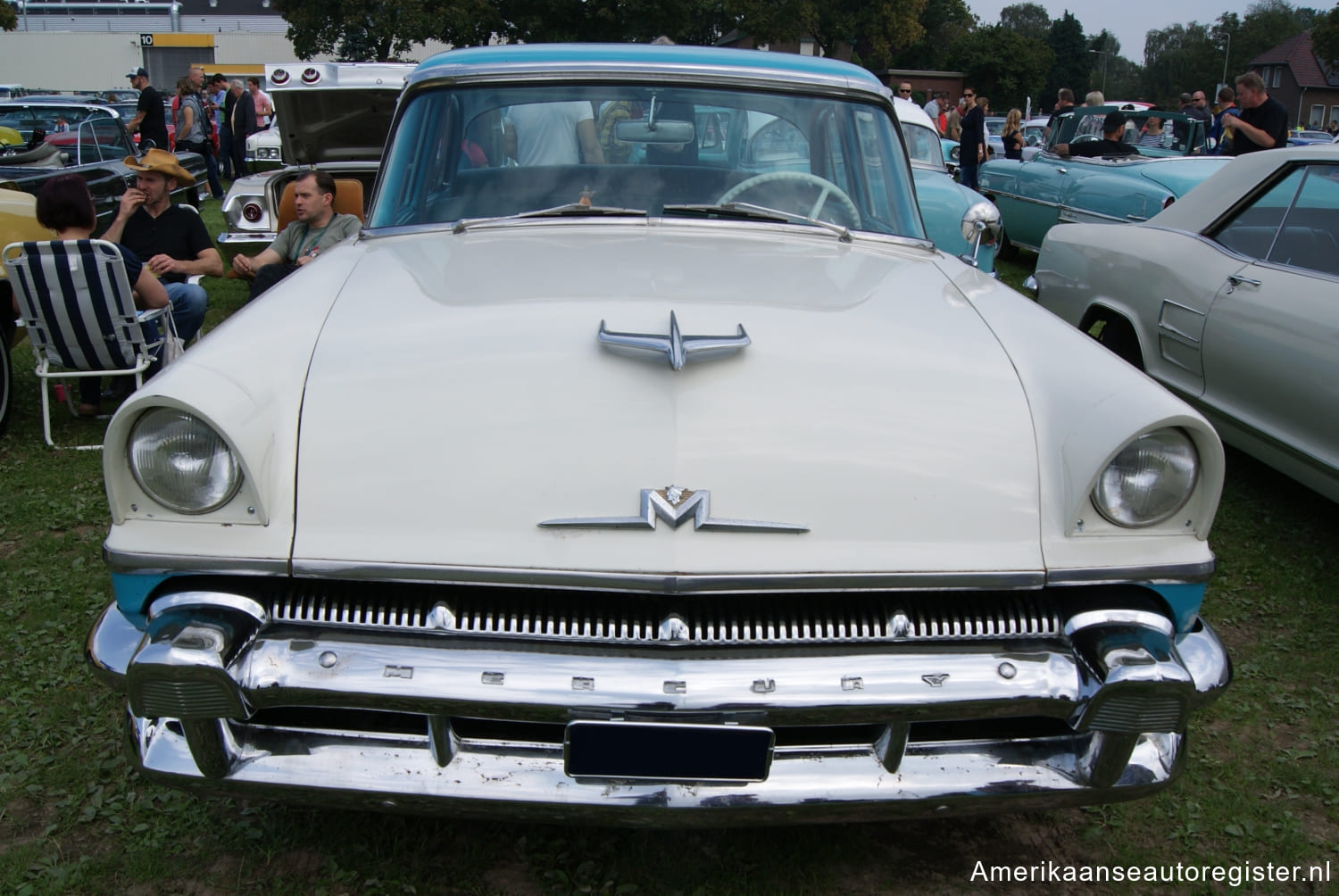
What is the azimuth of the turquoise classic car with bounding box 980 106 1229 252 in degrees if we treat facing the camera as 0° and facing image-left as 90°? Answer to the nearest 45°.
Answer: approximately 135°

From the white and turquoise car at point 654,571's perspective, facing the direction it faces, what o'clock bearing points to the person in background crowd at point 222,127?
The person in background crowd is roughly at 5 o'clock from the white and turquoise car.

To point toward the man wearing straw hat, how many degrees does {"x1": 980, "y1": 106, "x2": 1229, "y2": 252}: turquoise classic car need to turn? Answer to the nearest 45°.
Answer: approximately 90° to its left

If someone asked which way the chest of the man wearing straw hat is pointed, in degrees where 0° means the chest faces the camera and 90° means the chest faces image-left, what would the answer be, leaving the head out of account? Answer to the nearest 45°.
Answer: approximately 45°

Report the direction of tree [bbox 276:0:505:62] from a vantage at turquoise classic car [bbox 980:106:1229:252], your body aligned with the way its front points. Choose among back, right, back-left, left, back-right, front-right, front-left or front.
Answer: front

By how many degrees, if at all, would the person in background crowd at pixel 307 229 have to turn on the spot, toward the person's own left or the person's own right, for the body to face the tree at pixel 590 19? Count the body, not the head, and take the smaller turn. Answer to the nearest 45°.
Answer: approximately 135° to the person's own right

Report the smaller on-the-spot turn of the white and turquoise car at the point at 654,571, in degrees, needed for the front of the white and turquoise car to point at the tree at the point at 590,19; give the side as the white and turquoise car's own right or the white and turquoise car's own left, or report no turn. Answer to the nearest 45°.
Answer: approximately 180°

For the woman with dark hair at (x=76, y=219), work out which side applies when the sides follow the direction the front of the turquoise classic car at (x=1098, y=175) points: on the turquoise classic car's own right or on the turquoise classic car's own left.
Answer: on the turquoise classic car's own left

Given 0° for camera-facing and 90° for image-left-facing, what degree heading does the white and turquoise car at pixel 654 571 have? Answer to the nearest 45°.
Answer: approximately 0°

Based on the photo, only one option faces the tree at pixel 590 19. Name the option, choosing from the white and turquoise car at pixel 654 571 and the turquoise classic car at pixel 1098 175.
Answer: the turquoise classic car

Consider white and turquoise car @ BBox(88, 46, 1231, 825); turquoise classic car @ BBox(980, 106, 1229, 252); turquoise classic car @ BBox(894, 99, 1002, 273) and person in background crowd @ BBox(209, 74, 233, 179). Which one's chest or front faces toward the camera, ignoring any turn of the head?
the white and turquoise car

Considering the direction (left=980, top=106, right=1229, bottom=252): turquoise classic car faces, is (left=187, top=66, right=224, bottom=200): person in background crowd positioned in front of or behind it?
in front
